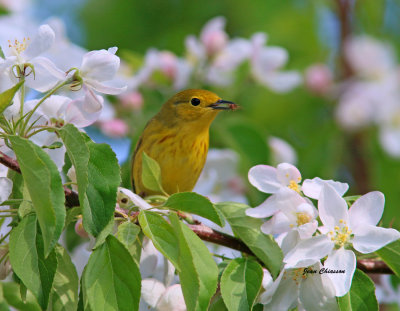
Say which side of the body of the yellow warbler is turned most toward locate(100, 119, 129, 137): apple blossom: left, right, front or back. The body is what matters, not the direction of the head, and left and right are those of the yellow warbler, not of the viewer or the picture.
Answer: back

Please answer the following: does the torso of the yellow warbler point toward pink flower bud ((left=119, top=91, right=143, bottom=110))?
no

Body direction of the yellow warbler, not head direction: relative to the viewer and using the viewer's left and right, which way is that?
facing the viewer and to the right of the viewer

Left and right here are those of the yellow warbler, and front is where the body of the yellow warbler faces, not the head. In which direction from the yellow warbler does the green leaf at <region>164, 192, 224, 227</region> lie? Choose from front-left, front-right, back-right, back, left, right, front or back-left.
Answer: front-right

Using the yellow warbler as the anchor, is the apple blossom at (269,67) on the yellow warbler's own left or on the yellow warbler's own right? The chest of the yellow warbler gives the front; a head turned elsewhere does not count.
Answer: on the yellow warbler's own left

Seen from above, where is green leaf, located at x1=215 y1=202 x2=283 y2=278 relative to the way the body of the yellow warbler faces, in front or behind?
in front

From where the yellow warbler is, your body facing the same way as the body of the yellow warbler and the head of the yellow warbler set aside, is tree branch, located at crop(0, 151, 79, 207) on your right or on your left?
on your right

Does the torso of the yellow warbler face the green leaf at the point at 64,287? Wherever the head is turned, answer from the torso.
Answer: no

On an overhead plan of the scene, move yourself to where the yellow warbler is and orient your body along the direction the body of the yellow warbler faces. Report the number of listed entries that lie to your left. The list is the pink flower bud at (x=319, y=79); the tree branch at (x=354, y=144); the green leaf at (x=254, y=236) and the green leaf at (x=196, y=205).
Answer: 2

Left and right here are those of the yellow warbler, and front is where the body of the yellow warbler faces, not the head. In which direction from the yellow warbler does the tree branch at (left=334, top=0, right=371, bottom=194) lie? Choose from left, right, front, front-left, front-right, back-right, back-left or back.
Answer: left

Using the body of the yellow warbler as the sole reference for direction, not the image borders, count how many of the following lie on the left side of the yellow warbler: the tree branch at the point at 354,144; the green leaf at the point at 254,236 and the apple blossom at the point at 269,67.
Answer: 2

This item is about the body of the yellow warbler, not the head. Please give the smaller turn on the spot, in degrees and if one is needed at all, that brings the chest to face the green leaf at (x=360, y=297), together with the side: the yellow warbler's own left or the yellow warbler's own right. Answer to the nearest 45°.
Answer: approximately 45° to the yellow warbler's own left

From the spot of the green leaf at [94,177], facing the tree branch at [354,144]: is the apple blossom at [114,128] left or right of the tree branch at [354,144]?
left
